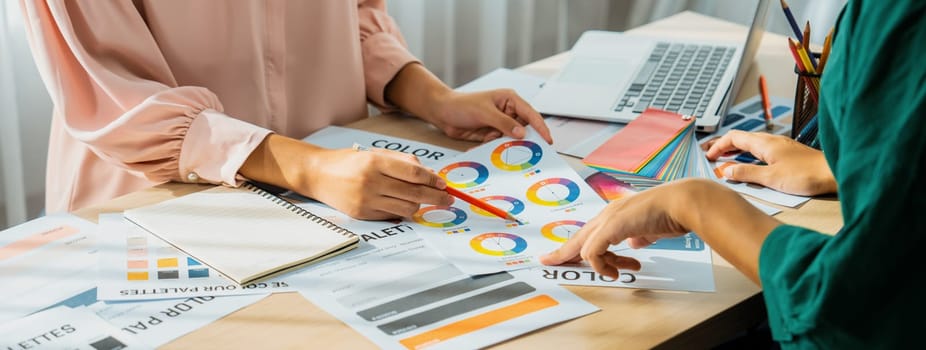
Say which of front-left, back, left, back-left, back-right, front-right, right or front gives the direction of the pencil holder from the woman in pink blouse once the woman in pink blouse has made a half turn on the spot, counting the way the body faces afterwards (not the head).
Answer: back-right

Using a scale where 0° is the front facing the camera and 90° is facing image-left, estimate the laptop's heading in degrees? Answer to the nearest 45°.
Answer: approximately 90°

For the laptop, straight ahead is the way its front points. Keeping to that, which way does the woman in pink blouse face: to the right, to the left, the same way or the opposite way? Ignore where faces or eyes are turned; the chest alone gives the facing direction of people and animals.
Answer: the opposite way

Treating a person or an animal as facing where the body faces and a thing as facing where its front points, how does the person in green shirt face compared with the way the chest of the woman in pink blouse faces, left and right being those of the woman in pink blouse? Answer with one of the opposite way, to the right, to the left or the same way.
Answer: the opposite way

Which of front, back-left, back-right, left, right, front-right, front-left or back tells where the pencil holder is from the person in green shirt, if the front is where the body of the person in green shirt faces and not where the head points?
right

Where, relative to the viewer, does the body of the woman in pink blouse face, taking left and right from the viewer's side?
facing the viewer and to the right of the viewer

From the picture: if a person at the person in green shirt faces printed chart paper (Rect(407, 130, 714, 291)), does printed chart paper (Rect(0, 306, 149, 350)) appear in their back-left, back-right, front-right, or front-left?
front-left

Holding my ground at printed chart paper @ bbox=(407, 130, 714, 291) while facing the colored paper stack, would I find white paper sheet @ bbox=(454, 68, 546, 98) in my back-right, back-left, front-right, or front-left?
front-left

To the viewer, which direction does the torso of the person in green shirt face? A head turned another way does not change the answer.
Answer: to the viewer's left

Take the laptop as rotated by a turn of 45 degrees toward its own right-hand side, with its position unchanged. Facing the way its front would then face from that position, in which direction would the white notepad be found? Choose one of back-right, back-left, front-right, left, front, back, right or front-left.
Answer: left

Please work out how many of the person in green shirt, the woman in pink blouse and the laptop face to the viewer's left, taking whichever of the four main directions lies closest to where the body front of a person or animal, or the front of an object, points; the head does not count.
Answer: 2

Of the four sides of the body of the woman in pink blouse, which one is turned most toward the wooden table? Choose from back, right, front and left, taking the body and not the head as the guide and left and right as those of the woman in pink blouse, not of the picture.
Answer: front

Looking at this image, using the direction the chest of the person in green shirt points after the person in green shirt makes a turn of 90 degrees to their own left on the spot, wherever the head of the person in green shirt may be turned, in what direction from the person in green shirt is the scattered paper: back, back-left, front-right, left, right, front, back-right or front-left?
right

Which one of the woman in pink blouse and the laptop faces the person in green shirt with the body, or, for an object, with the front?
the woman in pink blouse
